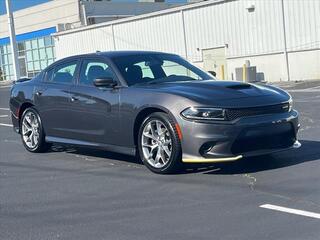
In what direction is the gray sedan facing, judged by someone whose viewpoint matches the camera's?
facing the viewer and to the right of the viewer
